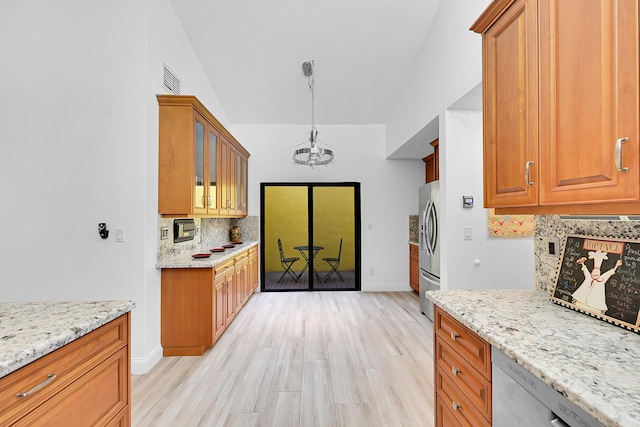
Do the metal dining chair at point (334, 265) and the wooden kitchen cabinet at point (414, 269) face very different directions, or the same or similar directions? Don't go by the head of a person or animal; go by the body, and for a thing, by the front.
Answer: same or similar directions

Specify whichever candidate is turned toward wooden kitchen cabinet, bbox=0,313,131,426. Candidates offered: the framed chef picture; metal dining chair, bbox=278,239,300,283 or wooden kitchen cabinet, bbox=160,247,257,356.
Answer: the framed chef picture

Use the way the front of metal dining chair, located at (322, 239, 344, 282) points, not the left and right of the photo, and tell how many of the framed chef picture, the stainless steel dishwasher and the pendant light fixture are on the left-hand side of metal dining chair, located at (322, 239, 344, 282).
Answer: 3

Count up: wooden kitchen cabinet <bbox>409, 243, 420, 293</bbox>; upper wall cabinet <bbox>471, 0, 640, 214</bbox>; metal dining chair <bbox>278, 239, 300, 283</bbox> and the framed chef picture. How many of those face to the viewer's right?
1

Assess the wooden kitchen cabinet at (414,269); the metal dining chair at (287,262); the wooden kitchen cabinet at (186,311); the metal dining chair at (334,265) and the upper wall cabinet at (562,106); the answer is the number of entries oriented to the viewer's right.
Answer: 2

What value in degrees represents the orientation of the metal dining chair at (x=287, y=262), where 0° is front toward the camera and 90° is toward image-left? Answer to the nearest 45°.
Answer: approximately 270°

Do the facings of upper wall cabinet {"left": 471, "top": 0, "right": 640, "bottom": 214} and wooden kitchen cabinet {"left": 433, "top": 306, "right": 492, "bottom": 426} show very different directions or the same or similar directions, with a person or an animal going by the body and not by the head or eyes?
same or similar directions

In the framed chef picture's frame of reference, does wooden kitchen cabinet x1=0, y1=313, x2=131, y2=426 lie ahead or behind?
ahead

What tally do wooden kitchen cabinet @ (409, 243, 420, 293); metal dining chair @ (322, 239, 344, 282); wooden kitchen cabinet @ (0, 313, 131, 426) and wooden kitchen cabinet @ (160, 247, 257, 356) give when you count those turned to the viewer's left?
2

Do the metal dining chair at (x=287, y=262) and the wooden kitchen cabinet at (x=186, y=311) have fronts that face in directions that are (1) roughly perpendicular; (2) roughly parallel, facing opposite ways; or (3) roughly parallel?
roughly parallel

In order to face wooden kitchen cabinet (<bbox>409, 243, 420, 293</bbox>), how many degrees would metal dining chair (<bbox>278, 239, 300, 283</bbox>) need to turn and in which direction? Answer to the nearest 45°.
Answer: approximately 45° to its right

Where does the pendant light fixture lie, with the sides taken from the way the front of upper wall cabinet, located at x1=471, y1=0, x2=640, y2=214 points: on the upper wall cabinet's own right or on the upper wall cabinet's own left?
on the upper wall cabinet's own right

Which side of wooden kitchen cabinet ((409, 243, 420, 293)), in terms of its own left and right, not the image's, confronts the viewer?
left

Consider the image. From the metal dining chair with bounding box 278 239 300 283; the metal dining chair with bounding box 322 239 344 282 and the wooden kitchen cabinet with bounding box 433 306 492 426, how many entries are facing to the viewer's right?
1

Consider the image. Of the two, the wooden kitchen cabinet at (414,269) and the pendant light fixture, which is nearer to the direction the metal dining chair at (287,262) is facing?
the wooden kitchen cabinet

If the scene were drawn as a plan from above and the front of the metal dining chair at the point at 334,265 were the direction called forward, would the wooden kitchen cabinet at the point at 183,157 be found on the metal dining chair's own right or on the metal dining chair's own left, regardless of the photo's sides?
on the metal dining chair's own left

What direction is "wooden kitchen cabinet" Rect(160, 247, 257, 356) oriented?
to the viewer's right
